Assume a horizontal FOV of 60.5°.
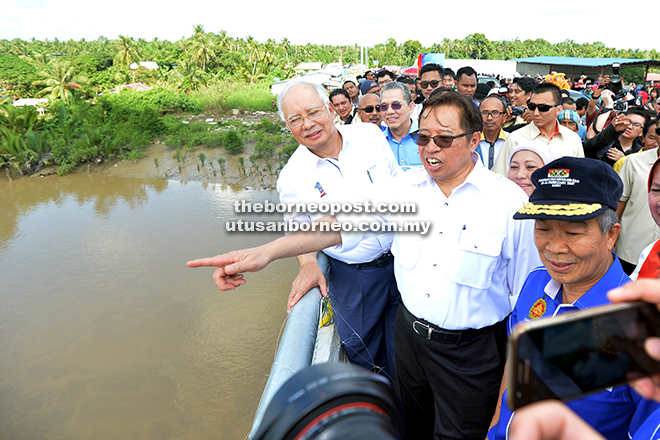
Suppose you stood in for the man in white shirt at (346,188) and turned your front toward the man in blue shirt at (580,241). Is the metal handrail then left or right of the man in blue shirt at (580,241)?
right

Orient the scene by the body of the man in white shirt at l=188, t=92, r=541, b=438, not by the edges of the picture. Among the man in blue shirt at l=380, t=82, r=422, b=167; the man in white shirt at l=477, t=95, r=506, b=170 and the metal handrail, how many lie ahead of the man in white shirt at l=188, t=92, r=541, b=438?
1

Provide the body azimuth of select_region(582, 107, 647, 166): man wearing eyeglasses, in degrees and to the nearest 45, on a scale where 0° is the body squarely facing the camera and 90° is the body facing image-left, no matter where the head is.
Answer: approximately 45°

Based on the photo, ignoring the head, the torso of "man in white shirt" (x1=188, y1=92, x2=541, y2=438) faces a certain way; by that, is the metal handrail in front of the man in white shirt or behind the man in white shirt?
in front

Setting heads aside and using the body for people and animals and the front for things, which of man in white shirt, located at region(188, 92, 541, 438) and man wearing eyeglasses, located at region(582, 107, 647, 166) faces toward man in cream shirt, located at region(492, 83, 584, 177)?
the man wearing eyeglasses

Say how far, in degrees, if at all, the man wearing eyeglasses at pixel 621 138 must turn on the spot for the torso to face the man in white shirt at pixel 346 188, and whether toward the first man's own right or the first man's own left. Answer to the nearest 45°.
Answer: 0° — they already face them

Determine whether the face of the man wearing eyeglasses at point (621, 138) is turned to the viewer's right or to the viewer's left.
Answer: to the viewer's left

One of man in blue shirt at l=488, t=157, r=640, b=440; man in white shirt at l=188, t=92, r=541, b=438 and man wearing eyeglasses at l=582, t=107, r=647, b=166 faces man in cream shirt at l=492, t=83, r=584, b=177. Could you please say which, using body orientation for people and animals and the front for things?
the man wearing eyeglasses

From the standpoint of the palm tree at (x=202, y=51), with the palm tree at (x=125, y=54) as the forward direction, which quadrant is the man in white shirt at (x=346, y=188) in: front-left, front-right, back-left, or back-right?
back-left
